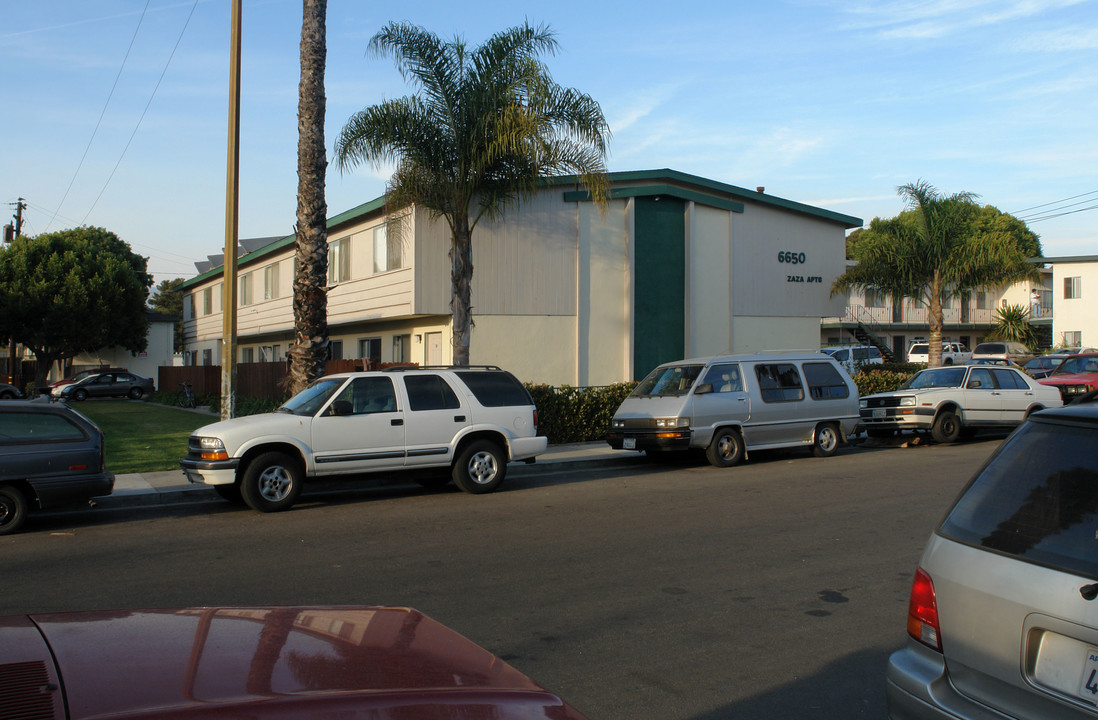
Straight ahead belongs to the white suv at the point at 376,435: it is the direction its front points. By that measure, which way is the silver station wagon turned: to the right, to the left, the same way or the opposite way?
the opposite way

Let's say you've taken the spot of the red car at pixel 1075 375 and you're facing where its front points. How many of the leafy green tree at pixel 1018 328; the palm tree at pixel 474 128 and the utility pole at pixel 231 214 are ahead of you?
2

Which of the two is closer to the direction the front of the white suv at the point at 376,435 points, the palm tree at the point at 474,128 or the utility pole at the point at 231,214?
the utility pole

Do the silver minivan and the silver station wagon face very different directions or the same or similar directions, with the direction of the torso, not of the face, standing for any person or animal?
very different directions

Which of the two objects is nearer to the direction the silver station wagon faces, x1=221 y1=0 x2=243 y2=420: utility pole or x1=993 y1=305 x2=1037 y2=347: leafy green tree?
the leafy green tree

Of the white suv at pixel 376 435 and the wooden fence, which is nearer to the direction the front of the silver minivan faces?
the white suv

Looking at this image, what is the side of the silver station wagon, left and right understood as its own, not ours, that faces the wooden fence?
left

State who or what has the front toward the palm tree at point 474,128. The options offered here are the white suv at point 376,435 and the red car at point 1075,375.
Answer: the red car

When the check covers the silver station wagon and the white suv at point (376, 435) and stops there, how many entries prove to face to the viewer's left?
1

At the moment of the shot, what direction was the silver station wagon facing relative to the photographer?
facing away from the viewer and to the right of the viewer

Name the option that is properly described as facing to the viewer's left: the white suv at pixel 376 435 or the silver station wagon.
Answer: the white suv

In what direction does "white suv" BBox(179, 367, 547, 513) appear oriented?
to the viewer's left

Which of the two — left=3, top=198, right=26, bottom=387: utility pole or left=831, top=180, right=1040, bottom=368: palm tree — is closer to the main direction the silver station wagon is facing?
the palm tree

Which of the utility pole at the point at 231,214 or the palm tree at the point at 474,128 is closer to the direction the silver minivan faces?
the utility pole

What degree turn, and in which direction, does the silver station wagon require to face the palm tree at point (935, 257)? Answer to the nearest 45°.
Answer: approximately 45° to its left

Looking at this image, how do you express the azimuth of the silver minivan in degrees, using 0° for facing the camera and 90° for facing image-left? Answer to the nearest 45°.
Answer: approximately 45°
